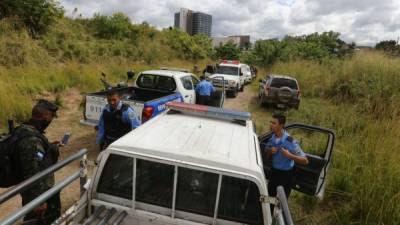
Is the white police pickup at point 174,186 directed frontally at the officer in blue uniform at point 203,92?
yes

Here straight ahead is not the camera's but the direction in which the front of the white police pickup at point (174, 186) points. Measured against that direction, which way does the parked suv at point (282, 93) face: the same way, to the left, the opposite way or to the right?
the same way

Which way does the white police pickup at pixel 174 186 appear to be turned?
away from the camera

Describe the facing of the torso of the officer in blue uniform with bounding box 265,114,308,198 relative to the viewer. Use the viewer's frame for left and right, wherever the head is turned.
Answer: facing the viewer and to the left of the viewer

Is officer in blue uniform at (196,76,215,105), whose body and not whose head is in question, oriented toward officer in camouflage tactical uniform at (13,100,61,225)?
no

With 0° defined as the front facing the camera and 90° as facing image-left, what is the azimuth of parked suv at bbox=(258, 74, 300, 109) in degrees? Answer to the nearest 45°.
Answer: approximately 180°

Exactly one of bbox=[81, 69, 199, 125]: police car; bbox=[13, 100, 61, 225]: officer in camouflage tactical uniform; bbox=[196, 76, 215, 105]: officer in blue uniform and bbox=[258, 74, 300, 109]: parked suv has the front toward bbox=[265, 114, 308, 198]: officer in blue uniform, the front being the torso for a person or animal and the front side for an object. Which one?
the officer in camouflage tactical uniform

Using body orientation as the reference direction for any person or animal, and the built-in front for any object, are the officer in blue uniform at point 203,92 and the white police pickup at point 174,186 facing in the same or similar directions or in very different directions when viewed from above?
same or similar directions

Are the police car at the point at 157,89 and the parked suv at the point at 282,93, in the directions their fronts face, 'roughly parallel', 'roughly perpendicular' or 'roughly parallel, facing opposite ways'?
roughly parallel

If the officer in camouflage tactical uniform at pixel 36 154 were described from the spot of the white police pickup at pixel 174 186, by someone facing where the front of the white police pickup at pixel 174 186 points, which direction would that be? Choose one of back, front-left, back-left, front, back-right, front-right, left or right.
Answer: left

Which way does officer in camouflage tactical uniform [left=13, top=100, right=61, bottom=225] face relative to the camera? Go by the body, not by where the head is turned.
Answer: to the viewer's right

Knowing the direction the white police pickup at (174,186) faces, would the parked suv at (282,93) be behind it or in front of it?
in front

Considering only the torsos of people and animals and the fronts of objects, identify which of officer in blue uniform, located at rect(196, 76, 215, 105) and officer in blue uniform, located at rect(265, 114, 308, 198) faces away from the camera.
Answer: officer in blue uniform, located at rect(196, 76, 215, 105)

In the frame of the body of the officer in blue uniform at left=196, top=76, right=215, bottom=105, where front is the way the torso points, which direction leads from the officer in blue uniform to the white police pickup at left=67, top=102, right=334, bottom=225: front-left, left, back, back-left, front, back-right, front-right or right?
back

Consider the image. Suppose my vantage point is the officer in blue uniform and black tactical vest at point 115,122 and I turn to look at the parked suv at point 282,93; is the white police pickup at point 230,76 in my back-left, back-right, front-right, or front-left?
front-left

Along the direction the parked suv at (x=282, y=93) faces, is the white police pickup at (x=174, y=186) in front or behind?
behind

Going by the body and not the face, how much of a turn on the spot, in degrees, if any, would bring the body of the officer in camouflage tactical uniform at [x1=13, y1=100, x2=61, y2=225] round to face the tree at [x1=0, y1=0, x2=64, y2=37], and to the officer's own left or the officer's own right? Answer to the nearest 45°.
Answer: approximately 90° to the officer's own left

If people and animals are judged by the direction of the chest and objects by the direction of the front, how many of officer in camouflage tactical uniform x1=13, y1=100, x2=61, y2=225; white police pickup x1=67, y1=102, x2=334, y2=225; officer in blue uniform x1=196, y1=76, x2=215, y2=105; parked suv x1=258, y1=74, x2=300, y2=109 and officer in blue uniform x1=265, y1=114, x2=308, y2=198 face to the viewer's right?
1

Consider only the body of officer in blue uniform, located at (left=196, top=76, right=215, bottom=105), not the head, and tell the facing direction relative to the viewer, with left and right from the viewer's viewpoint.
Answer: facing away from the viewer
